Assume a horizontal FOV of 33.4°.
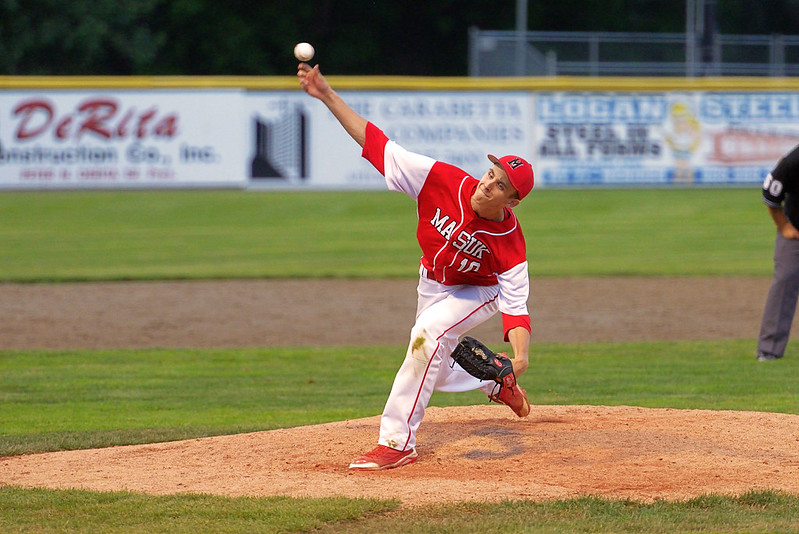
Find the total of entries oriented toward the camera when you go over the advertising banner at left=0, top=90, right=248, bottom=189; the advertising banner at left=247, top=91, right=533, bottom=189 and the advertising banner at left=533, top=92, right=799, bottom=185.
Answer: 3

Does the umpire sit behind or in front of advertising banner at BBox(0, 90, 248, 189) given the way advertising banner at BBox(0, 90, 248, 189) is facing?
in front

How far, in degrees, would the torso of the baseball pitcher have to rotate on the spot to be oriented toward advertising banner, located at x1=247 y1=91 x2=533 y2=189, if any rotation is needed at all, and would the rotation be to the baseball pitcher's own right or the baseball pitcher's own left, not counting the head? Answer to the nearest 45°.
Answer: approximately 135° to the baseball pitcher's own right

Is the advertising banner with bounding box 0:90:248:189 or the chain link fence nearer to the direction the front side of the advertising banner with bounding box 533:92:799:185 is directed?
the advertising banner

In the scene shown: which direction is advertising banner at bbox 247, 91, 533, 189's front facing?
toward the camera

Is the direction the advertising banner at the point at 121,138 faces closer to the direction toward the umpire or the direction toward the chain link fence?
the umpire

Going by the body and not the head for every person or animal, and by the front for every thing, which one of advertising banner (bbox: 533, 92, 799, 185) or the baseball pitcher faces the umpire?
the advertising banner

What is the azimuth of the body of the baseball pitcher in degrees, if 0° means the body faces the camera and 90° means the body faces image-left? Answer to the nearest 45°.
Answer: approximately 45°

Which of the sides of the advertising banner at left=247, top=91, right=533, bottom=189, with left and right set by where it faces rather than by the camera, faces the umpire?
front

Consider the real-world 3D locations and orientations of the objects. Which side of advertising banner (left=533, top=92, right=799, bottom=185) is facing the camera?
front

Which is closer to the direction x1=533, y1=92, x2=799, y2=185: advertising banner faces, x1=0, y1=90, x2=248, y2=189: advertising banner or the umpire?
the umpire

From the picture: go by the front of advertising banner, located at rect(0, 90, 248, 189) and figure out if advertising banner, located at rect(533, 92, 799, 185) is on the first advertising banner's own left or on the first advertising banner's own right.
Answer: on the first advertising banner's own left

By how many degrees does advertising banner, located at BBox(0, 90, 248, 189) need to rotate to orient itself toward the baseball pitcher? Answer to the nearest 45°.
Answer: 0° — it already faces them

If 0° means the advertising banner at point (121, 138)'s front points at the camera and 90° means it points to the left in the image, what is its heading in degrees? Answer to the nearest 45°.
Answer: approximately 0°
